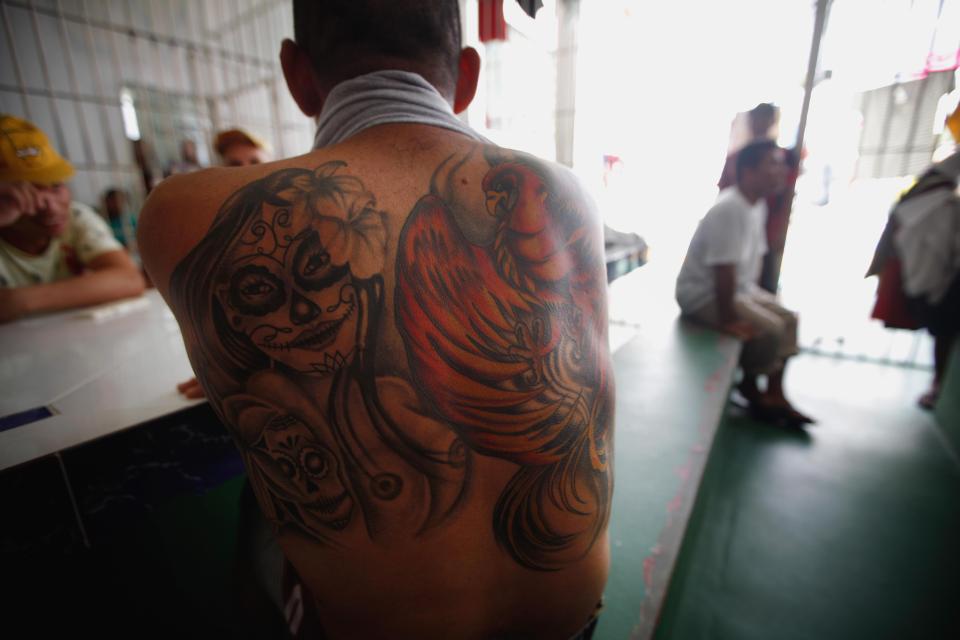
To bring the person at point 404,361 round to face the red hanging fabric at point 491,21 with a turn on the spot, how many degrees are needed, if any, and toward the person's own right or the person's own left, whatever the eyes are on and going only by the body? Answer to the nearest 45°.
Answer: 0° — they already face it

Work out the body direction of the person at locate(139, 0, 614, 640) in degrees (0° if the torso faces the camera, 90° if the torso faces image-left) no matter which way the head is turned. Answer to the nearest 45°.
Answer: approximately 180°

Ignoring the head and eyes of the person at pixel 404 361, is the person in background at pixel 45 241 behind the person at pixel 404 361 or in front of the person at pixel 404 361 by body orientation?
in front

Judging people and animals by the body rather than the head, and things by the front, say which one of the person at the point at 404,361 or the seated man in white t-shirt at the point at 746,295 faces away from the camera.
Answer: the person

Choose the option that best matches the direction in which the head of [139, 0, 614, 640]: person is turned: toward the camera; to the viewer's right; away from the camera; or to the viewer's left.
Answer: away from the camera

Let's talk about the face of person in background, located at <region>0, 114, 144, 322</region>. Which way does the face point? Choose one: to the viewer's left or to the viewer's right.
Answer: to the viewer's right

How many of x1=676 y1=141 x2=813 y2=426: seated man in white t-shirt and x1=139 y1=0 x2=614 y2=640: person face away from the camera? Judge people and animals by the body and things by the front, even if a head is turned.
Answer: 1
